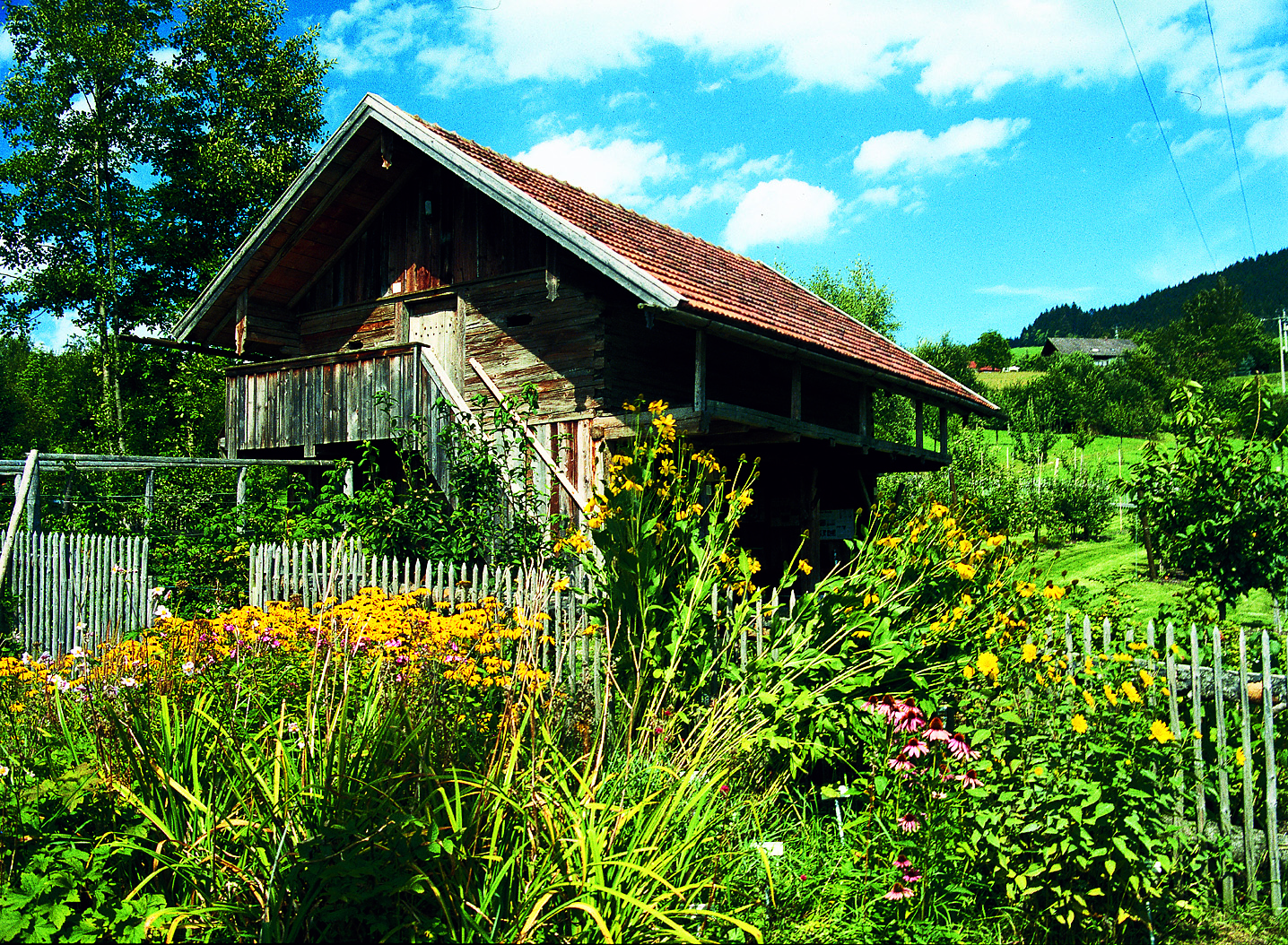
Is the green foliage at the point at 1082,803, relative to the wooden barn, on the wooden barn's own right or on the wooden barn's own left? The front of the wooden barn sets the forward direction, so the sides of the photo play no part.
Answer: on the wooden barn's own left

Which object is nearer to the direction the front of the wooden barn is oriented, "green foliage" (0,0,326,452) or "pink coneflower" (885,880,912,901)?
the pink coneflower

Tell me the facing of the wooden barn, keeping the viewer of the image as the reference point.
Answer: facing the viewer and to the left of the viewer

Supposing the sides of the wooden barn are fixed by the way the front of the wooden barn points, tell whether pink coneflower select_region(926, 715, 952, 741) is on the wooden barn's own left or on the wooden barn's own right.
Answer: on the wooden barn's own left

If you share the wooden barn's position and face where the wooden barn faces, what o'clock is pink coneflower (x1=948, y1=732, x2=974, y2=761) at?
The pink coneflower is roughly at 10 o'clock from the wooden barn.

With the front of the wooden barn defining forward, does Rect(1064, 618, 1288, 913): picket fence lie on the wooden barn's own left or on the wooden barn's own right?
on the wooden barn's own left

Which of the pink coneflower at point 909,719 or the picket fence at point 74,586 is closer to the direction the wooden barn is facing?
the picket fence

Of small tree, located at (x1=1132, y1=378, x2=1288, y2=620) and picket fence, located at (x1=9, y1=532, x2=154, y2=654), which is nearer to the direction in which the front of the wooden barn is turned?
the picket fence

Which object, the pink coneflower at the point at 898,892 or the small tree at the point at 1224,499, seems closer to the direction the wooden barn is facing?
the pink coneflower

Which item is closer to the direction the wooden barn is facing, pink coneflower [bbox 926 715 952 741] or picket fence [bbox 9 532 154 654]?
the picket fence

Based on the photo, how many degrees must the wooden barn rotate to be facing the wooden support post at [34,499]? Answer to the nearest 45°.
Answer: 0° — it already faces it

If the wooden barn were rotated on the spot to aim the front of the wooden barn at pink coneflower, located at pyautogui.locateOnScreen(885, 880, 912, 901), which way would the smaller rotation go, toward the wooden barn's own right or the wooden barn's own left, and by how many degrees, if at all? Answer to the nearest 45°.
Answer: approximately 45° to the wooden barn's own left

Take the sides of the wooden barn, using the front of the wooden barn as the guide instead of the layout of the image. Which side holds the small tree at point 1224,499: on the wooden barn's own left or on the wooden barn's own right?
on the wooden barn's own left
